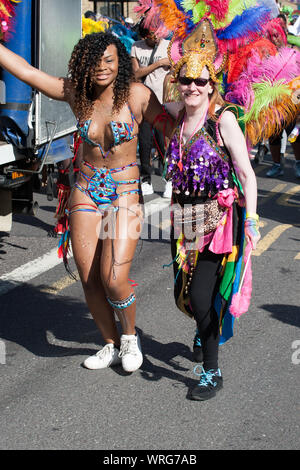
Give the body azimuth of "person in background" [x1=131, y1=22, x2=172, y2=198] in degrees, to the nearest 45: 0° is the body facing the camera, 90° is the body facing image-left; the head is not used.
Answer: approximately 0°

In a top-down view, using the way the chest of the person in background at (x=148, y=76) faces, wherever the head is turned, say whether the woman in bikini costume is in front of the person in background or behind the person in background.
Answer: in front

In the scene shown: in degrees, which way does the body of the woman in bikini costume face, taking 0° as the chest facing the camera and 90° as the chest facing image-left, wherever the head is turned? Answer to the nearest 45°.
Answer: approximately 0°

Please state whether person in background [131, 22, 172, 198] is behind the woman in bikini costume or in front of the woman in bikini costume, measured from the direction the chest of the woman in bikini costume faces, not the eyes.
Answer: behind

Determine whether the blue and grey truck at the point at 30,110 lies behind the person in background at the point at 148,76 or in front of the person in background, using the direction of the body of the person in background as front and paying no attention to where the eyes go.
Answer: in front

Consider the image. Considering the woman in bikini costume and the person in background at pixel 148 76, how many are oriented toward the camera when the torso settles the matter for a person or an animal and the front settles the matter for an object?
2

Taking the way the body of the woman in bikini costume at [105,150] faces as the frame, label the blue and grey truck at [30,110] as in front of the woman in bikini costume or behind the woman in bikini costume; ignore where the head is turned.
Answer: behind
